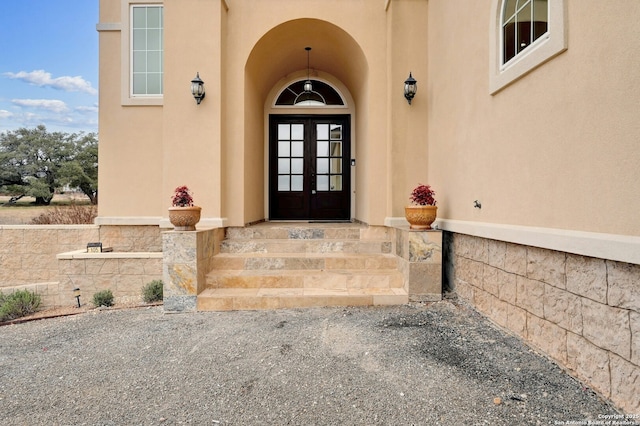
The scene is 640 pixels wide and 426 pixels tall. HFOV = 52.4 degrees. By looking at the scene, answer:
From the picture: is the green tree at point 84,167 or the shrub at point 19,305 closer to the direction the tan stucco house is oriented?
the shrub

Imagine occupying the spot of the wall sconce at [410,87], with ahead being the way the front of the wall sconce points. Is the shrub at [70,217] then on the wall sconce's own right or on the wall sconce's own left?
on the wall sconce's own right

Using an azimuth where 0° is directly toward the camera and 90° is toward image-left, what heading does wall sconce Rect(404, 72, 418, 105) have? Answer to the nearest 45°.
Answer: approximately 0°

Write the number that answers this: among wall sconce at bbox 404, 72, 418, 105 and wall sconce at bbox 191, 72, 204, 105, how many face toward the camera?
2
